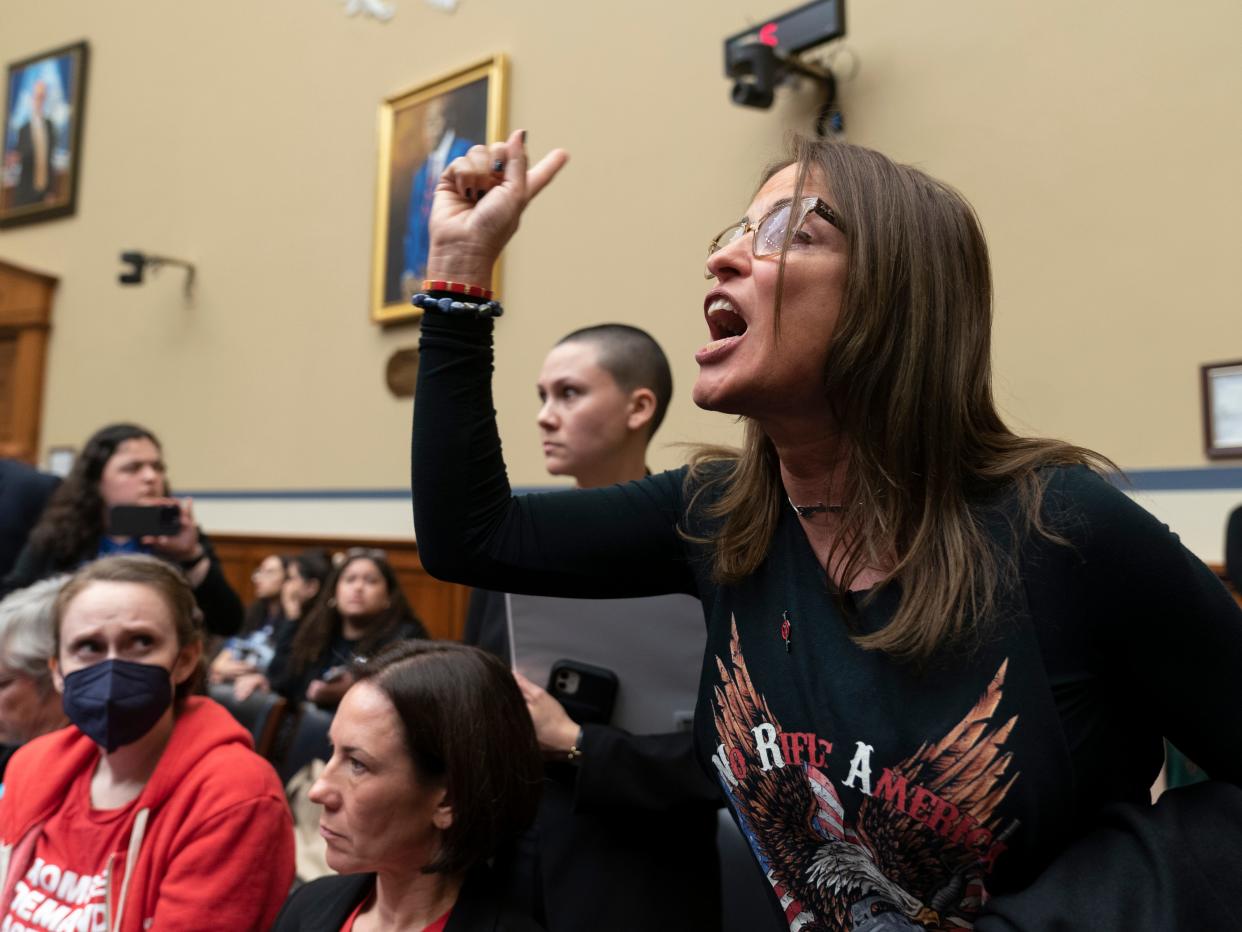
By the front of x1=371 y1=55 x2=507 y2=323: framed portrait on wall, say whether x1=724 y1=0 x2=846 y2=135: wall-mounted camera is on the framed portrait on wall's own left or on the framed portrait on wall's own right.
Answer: on the framed portrait on wall's own left

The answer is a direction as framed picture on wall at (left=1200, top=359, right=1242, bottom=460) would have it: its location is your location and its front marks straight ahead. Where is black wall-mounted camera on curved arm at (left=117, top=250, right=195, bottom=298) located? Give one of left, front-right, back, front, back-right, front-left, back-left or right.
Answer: front-right

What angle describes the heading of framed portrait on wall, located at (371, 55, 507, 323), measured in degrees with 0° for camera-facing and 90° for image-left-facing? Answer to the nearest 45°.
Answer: approximately 45°

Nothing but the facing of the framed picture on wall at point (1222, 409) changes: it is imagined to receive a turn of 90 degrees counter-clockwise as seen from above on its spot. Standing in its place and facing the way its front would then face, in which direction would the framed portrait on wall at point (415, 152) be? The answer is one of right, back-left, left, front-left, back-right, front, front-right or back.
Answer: back-right

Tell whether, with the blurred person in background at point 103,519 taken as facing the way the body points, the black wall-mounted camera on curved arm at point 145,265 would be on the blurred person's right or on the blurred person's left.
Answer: on the blurred person's left

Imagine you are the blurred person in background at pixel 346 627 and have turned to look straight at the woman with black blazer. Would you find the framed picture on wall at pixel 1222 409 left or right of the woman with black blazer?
left

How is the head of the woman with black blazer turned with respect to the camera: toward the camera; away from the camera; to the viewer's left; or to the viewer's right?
to the viewer's left
